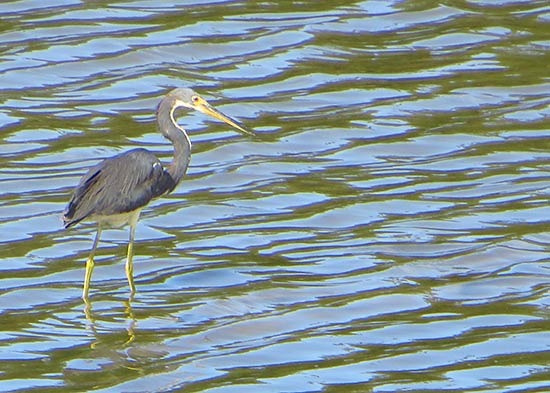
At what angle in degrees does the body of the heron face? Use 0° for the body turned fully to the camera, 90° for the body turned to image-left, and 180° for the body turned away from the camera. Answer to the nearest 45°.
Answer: approximately 270°
